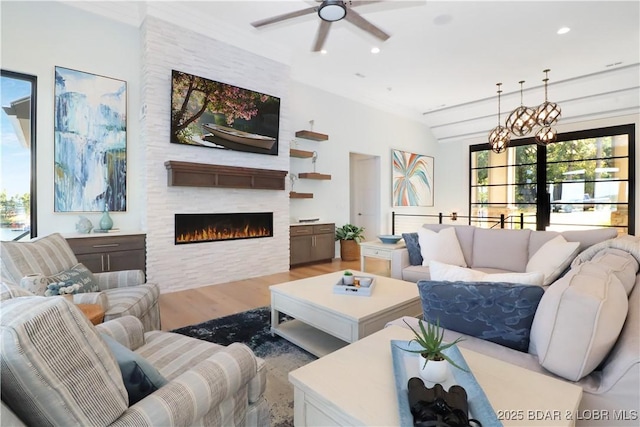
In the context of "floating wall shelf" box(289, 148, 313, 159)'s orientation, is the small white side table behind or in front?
in front

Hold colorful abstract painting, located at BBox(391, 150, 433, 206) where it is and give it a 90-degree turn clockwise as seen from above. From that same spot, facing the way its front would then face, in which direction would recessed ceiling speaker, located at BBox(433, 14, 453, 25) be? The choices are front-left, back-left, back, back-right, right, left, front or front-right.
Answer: front-left

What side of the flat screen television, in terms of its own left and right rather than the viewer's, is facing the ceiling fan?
front

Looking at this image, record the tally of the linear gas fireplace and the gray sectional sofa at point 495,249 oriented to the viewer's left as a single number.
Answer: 0

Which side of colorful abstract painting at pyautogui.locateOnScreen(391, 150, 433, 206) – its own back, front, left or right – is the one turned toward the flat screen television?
right

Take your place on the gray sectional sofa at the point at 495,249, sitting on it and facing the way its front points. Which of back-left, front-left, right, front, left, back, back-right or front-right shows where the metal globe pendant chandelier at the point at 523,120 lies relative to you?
back

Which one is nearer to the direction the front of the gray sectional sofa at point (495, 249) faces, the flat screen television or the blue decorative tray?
the blue decorative tray

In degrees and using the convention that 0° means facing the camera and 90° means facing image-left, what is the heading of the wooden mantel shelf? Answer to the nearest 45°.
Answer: approximately 315°

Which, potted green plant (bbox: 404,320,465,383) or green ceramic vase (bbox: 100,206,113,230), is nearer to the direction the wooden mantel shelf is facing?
the potted green plant

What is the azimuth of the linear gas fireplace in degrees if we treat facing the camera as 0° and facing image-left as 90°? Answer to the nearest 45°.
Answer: approximately 315°
